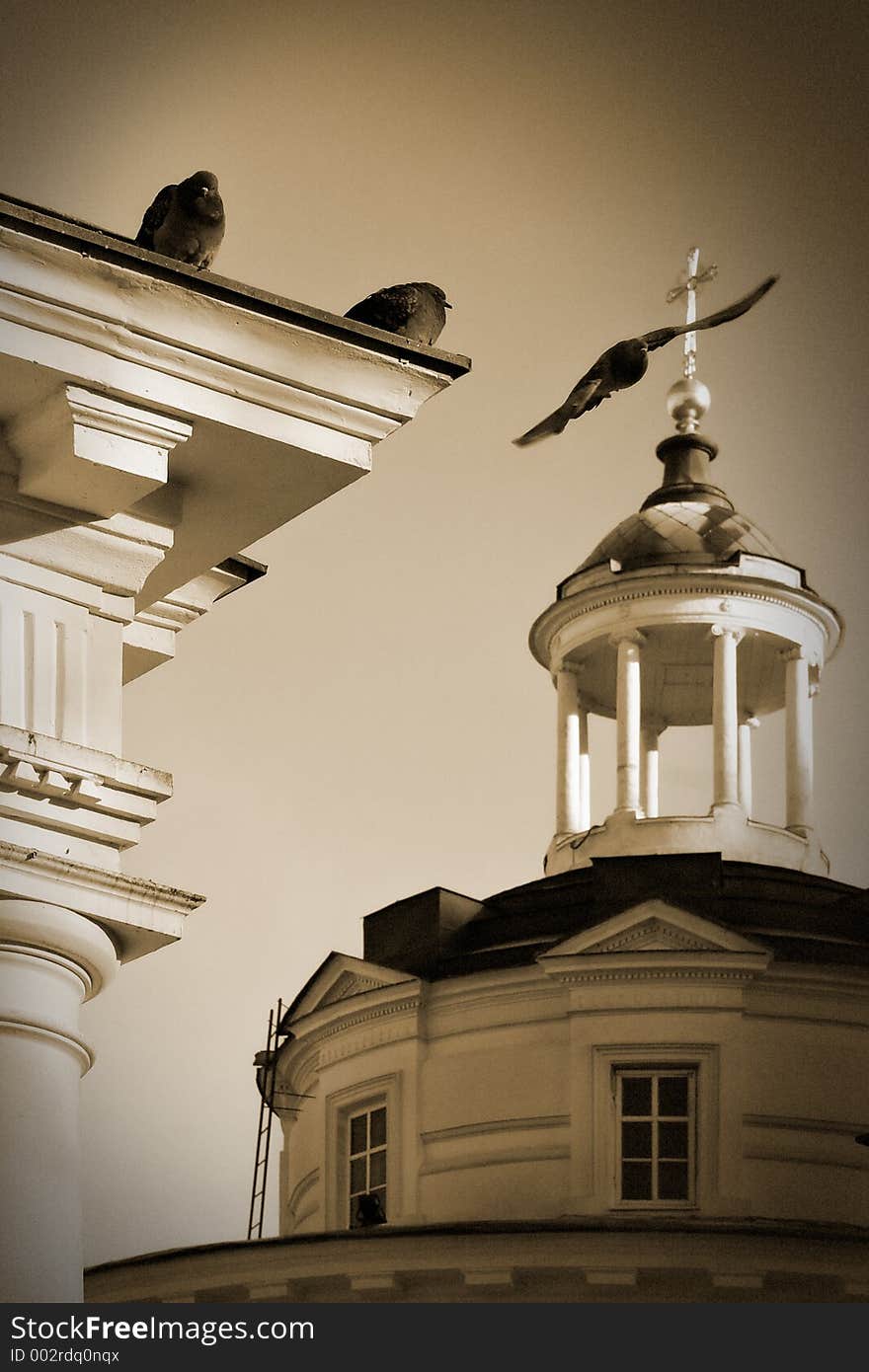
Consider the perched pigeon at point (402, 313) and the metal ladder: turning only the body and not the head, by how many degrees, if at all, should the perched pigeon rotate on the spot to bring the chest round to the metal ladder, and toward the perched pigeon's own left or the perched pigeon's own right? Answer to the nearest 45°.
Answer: approximately 90° to the perched pigeon's own left

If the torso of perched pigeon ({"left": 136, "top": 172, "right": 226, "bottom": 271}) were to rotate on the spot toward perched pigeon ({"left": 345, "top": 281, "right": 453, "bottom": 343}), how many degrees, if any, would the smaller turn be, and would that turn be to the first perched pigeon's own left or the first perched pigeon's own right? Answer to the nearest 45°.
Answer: approximately 45° to the first perched pigeon's own left

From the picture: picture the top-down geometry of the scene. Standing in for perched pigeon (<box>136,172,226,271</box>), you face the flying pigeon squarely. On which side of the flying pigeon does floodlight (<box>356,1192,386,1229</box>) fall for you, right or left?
left

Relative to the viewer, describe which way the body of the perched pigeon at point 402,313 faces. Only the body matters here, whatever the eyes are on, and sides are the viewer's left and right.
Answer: facing to the right of the viewer

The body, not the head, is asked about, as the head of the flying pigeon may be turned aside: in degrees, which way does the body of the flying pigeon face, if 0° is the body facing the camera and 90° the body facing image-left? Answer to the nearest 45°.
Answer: approximately 315°

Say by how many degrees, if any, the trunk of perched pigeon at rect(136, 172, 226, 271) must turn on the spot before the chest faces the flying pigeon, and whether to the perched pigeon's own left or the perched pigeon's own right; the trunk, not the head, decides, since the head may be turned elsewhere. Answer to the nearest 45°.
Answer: approximately 90° to the perched pigeon's own left

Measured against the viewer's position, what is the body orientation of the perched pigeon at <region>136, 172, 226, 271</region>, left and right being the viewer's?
facing the viewer and to the right of the viewer
